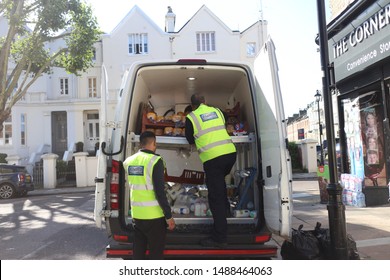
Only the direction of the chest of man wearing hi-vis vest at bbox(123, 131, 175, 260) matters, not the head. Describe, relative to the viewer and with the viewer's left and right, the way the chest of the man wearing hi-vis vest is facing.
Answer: facing away from the viewer and to the right of the viewer

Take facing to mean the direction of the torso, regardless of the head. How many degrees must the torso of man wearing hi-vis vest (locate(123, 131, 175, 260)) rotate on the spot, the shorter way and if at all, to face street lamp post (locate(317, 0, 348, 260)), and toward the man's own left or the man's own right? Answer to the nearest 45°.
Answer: approximately 45° to the man's own right

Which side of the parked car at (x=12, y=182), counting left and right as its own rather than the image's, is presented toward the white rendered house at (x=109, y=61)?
right

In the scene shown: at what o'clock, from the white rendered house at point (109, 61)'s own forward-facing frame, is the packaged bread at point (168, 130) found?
The packaged bread is roughly at 12 o'clock from the white rendered house.

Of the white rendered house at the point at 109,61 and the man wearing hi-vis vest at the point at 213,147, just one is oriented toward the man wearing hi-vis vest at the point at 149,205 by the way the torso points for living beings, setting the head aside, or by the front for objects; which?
the white rendered house

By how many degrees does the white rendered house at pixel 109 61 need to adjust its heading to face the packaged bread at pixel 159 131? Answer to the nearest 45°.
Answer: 0° — it already faces it

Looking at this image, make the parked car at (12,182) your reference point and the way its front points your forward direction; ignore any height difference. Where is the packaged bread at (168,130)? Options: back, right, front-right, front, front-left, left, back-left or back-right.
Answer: back-left

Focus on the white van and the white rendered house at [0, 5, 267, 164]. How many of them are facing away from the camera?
1

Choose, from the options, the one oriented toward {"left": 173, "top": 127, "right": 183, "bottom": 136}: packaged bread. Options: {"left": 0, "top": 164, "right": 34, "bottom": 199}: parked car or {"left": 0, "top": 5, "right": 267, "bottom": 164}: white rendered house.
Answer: the white rendered house

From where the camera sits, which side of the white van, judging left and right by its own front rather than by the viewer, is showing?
back

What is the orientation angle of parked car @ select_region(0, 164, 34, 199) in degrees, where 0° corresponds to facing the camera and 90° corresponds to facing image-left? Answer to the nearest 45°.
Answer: approximately 135°
